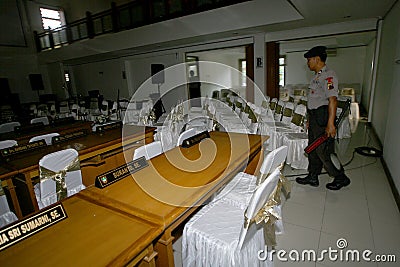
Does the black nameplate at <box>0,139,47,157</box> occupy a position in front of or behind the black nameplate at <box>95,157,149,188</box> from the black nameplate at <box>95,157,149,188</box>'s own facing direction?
behind

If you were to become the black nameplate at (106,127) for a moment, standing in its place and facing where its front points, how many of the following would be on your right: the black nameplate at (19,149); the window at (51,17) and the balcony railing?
1

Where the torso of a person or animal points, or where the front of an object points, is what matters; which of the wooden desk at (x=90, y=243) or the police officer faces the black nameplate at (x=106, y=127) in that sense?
the police officer

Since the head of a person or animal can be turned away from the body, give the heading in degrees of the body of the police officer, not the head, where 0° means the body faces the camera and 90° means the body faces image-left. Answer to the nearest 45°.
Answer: approximately 90°

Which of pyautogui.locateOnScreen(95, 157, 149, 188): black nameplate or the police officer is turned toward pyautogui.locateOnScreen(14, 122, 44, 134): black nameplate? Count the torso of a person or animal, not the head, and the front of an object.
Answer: the police officer

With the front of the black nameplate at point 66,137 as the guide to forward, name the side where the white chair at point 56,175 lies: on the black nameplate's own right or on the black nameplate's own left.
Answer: on the black nameplate's own right

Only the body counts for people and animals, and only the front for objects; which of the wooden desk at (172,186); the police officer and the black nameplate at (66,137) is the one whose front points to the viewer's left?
the police officer

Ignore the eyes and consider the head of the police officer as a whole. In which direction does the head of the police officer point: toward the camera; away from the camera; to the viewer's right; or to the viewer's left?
to the viewer's left
